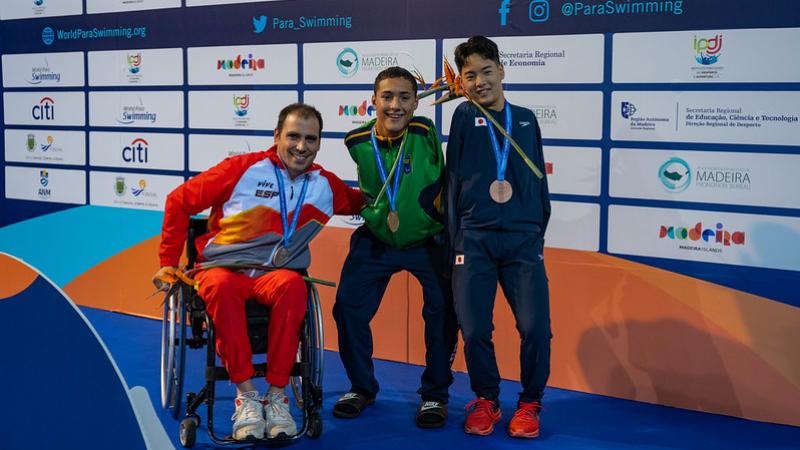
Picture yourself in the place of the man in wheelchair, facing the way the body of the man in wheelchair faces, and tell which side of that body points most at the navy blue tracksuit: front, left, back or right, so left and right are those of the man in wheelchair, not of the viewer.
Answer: left

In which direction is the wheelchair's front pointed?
toward the camera

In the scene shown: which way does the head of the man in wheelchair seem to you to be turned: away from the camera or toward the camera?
toward the camera

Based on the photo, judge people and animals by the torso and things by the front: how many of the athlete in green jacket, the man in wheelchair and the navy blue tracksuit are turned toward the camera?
3

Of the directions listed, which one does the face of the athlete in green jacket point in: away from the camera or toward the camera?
toward the camera

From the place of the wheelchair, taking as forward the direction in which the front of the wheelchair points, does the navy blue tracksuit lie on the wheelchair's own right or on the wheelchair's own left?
on the wheelchair's own left

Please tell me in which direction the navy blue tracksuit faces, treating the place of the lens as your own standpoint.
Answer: facing the viewer

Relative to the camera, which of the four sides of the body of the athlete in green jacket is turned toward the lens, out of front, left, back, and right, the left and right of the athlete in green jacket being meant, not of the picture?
front

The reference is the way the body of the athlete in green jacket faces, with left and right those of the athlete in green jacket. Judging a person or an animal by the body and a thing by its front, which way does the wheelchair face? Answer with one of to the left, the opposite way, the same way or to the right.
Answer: the same way

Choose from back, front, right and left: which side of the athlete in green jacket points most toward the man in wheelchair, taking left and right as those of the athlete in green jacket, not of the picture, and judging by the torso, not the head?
right
